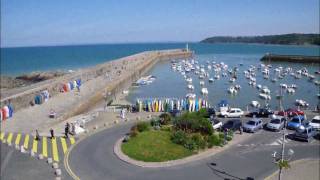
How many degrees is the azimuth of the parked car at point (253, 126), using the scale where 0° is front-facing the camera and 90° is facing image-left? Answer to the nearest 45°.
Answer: approximately 45°

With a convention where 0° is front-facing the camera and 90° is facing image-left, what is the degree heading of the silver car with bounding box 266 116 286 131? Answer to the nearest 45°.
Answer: approximately 45°

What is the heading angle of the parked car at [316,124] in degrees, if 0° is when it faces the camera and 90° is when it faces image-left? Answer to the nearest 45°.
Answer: approximately 45°

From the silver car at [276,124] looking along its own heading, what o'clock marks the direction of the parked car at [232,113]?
The parked car is roughly at 3 o'clock from the silver car.

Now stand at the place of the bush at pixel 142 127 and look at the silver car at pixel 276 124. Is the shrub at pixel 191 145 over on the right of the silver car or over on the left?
right
